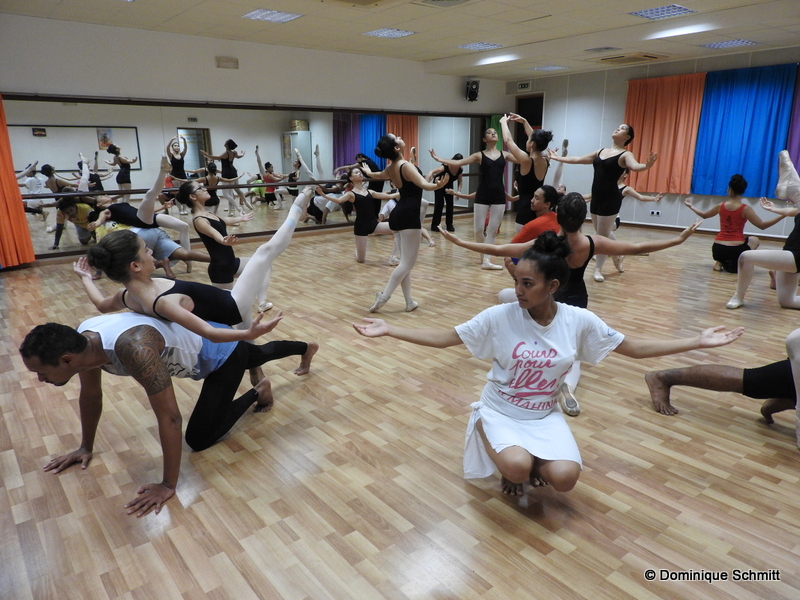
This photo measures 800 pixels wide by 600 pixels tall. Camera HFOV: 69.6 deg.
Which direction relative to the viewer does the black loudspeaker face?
toward the camera

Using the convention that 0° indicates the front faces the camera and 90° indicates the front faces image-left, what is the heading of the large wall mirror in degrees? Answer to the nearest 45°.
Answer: approximately 315°

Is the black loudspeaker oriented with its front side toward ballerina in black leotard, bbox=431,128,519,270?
yes

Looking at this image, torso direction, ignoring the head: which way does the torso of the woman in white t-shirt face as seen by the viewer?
toward the camera

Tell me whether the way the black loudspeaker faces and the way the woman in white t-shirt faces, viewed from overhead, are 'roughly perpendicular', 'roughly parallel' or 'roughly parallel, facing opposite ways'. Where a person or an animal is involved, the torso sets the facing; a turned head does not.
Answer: roughly parallel

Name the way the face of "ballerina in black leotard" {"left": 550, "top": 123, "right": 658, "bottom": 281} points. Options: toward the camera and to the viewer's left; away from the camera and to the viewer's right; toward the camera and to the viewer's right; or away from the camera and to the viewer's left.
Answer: toward the camera and to the viewer's left

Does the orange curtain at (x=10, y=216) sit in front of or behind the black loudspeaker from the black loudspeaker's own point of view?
in front

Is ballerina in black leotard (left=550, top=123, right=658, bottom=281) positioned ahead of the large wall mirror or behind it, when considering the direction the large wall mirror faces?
ahead

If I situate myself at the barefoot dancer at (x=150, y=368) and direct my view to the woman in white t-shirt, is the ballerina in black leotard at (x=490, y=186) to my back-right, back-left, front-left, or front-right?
front-left

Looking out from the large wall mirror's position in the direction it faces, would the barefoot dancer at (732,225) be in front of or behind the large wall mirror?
in front

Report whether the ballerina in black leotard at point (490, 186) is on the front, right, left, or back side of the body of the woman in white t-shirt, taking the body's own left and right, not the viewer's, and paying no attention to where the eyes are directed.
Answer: back

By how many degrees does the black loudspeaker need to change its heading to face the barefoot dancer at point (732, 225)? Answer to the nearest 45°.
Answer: approximately 45° to its left
